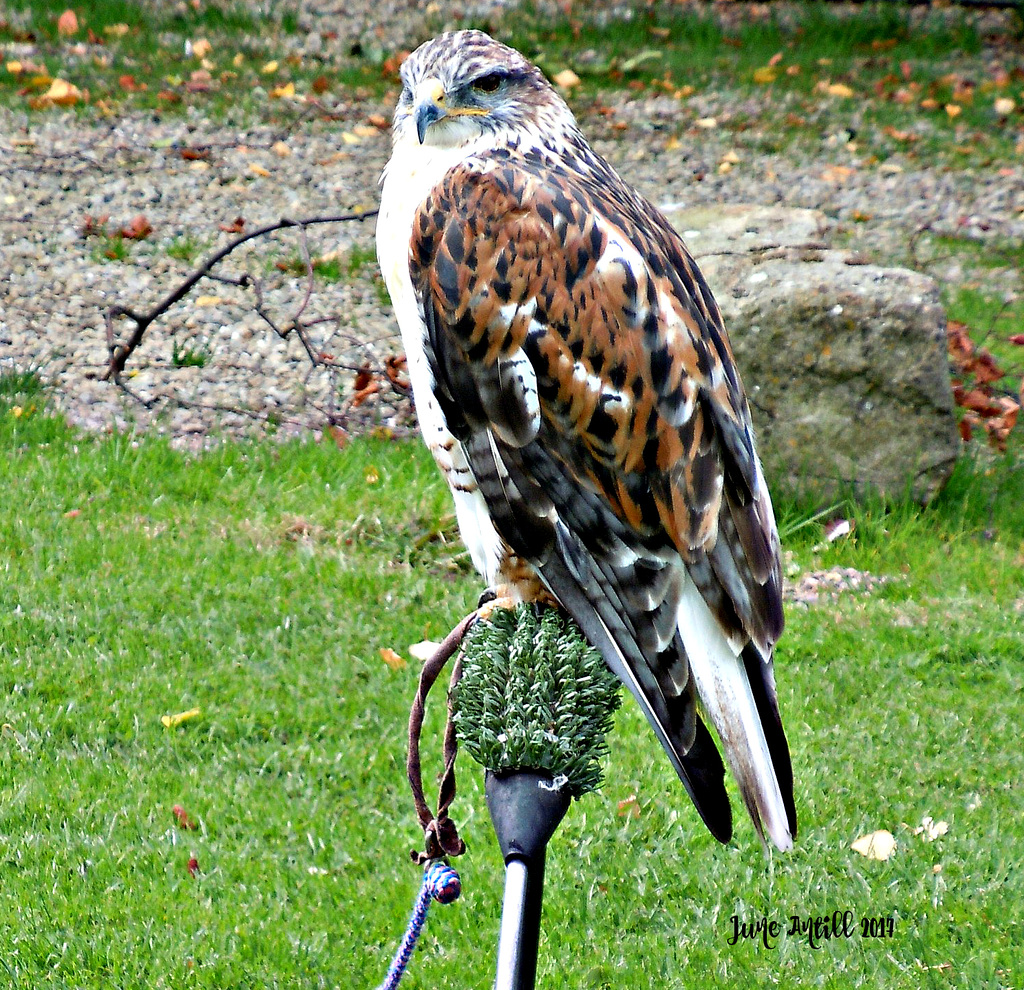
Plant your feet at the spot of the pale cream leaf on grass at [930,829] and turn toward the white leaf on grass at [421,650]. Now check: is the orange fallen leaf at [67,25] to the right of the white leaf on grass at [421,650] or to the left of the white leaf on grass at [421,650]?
right

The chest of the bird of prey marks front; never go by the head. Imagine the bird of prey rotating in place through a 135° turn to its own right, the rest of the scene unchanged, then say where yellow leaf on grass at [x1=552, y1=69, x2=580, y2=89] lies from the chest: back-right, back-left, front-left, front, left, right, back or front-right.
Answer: front-left

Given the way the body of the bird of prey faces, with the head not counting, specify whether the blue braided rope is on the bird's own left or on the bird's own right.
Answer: on the bird's own left

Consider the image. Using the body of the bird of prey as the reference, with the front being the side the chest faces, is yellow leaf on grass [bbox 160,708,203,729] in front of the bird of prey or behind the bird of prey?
in front

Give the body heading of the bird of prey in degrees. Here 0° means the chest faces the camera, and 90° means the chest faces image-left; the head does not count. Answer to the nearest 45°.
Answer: approximately 90°
